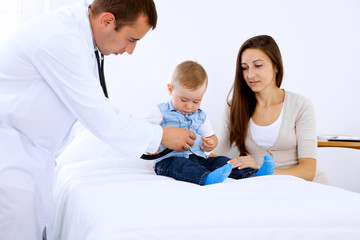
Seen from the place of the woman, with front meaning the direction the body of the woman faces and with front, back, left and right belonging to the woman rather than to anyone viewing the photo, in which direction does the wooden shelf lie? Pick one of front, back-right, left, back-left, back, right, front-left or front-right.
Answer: back

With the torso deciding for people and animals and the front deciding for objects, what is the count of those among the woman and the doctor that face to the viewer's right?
1

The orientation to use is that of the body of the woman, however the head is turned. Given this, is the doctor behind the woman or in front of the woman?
in front

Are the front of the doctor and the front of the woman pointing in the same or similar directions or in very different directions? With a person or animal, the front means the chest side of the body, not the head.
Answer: very different directions

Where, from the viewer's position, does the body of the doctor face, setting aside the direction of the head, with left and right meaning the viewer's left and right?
facing to the right of the viewer

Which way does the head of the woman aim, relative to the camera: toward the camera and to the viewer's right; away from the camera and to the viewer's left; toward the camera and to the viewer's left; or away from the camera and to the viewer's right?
toward the camera and to the viewer's left

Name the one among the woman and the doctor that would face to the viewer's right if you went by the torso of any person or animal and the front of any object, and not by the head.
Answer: the doctor

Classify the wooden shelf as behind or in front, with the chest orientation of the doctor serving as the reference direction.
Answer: in front

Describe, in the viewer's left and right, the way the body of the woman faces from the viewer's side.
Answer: facing the viewer and to the left of the viewer

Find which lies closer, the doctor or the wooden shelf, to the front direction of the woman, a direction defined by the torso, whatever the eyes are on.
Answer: the doctor
